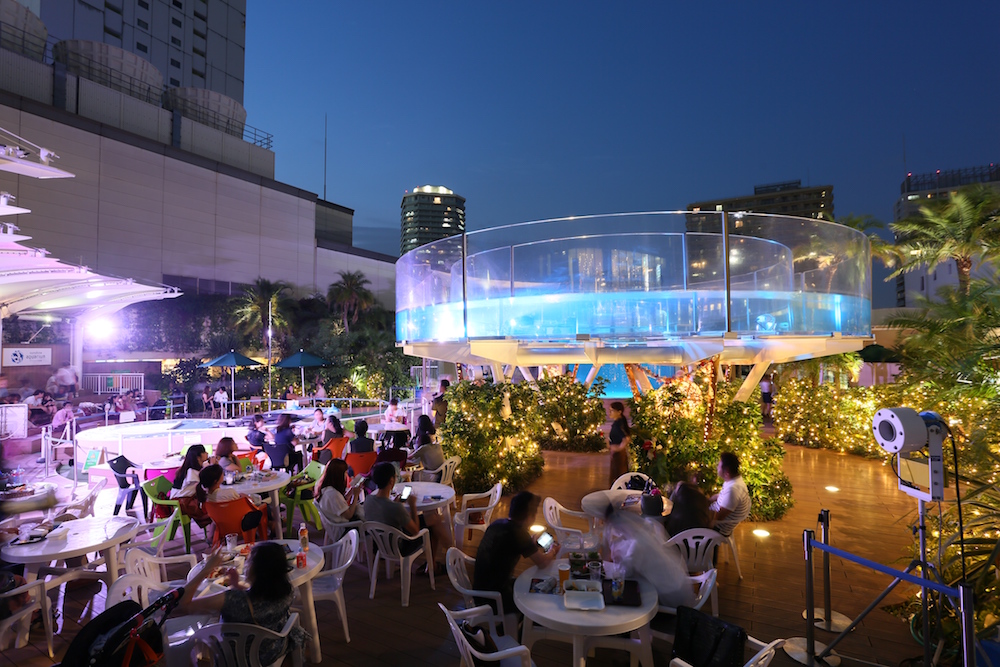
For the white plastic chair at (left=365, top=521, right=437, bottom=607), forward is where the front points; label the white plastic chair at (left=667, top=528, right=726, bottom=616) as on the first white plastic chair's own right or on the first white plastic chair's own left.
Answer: on the first white plastic chair's own right

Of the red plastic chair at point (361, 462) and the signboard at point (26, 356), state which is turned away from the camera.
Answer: the red plastic chair

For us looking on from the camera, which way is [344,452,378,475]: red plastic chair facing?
facing away from the viewer

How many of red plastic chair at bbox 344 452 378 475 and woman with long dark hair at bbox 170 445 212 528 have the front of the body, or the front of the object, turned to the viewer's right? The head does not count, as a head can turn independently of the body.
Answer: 1

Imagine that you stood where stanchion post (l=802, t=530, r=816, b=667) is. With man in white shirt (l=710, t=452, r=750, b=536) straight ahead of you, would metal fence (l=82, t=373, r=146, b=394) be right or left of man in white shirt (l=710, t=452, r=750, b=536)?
left

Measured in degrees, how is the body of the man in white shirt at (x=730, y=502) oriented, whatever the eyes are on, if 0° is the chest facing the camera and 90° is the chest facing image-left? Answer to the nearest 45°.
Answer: approximately 90°

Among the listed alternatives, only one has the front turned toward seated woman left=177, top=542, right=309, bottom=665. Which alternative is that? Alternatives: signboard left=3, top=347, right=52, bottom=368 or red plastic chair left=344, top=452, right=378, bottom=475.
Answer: the signboard

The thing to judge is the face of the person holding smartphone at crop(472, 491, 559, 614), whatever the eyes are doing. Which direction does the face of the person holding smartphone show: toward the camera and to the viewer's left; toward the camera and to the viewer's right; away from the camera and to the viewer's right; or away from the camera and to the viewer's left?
away from the camera and to the viewer's right

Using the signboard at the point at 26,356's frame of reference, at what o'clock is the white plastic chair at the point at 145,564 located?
The white plastic chair is roughly at 12 o'clock from the signboard.
